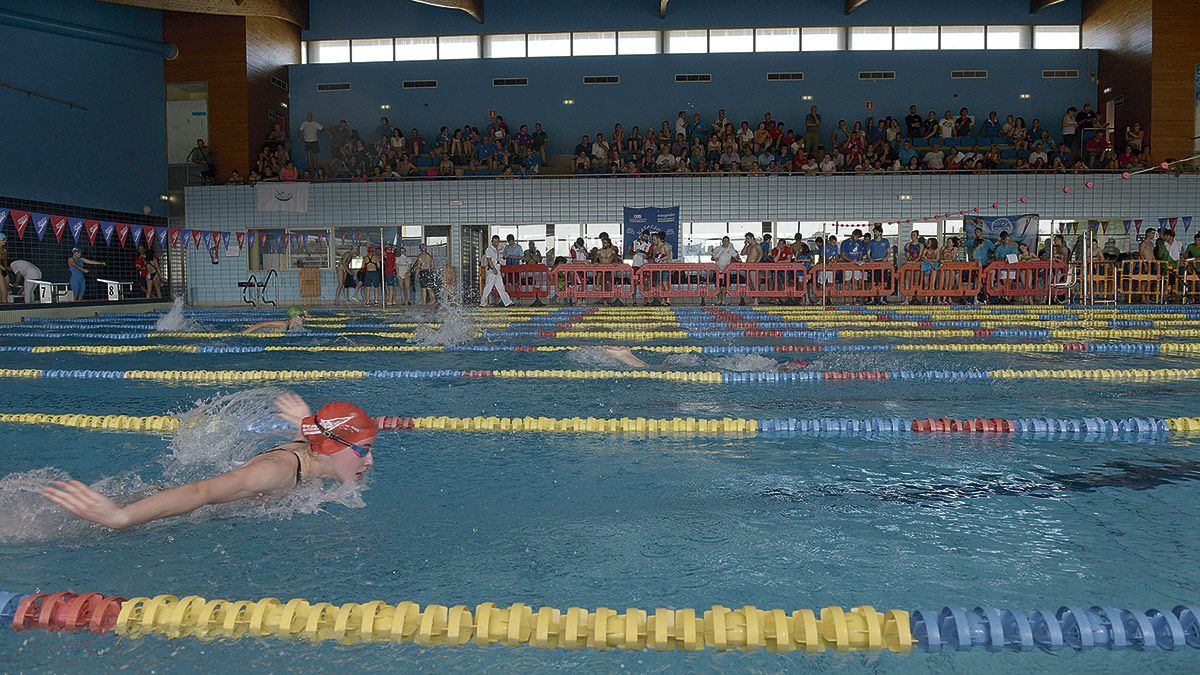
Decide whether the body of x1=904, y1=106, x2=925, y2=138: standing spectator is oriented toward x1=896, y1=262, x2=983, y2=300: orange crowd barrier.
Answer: yes

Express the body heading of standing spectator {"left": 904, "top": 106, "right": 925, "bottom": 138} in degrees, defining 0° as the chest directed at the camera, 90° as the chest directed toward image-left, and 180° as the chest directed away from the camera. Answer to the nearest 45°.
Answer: approximately 0°

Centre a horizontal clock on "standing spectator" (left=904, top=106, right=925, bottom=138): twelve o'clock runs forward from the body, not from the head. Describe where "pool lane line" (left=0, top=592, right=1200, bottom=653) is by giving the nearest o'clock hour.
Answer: The pool lane line is roughly at 12 o'clock from the standing spectator.

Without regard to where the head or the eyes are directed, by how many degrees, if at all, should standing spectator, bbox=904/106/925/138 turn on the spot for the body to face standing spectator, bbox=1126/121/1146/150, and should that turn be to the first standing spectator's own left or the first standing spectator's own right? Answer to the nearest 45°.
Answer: approximately 90° to the first standing spectator's own left

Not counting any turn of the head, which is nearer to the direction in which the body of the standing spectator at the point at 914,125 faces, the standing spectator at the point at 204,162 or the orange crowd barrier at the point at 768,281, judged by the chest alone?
the orange crowd barrier

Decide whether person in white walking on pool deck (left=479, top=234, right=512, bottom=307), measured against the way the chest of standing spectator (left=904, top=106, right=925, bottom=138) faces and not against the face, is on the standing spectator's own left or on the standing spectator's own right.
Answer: on the standing spectator's own right

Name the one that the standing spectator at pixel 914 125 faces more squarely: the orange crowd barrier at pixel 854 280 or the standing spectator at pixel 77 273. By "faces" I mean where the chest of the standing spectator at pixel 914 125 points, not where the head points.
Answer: the orange crowd barrier
